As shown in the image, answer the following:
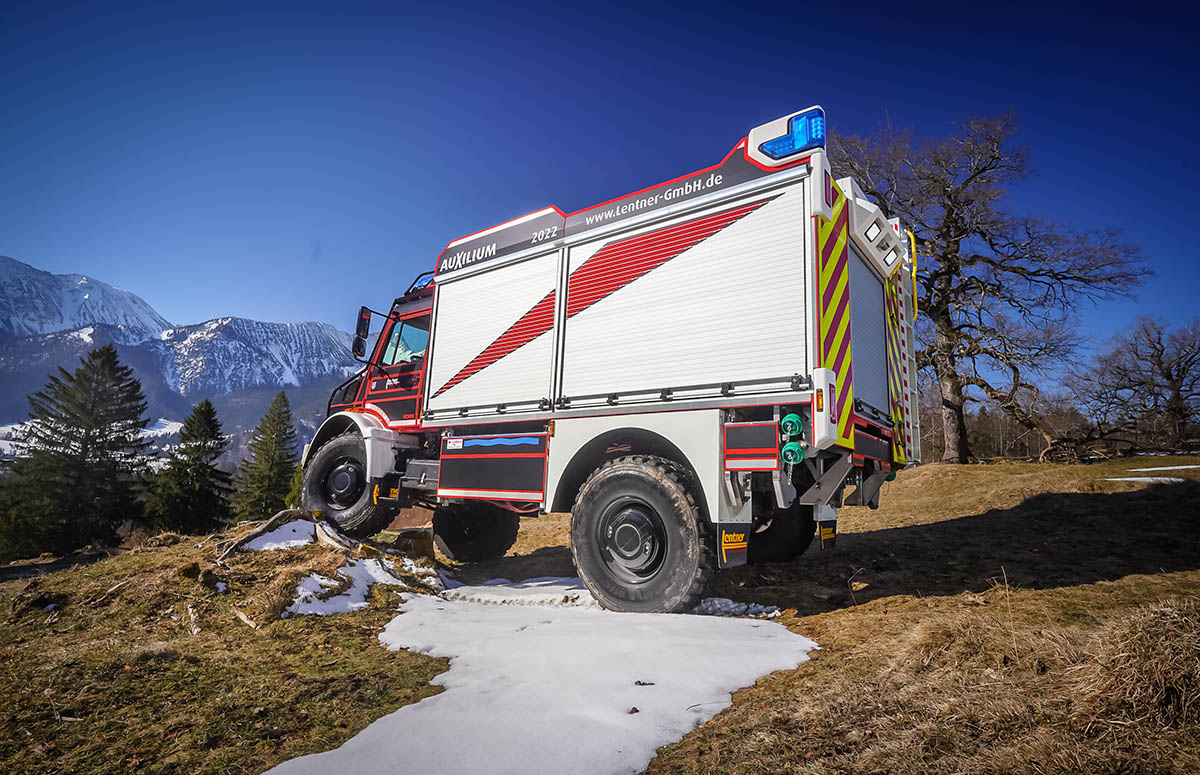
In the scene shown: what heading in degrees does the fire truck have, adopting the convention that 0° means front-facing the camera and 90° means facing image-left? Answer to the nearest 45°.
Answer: approximately 135°

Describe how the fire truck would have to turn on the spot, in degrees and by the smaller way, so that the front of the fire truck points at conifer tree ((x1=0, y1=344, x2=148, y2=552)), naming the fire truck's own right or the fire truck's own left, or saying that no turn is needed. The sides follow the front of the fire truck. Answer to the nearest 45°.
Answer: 0° — it already faces it

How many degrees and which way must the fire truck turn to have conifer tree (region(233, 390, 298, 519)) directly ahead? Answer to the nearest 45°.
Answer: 0° — it already faces it
